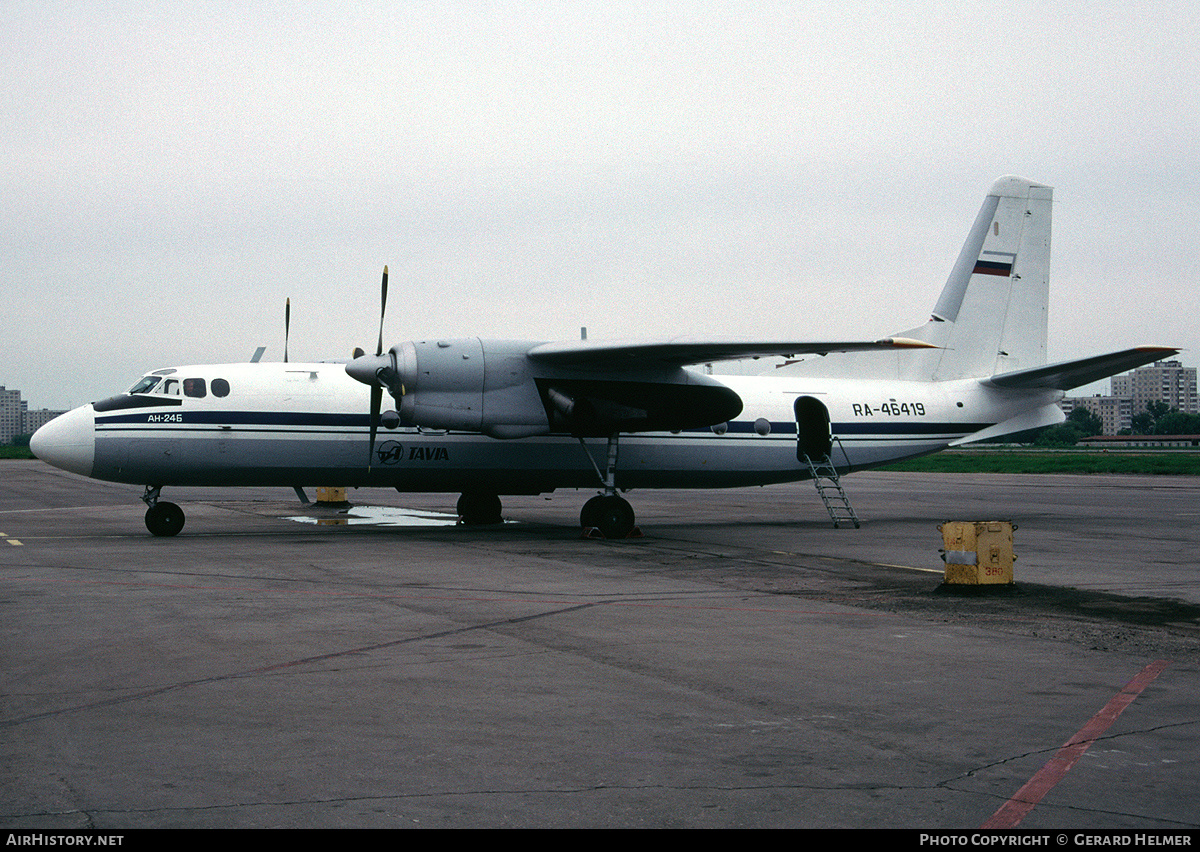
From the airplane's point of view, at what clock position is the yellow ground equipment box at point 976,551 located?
The yellow ground equipment box is roughly at 8 o'clock from the airplane.

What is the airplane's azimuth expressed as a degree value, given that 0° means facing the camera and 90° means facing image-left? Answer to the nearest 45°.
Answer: approximately 90°
